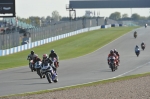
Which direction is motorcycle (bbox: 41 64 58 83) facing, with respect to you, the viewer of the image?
facing the viewer and to the left of the viewer

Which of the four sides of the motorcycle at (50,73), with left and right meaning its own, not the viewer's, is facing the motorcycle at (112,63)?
back
